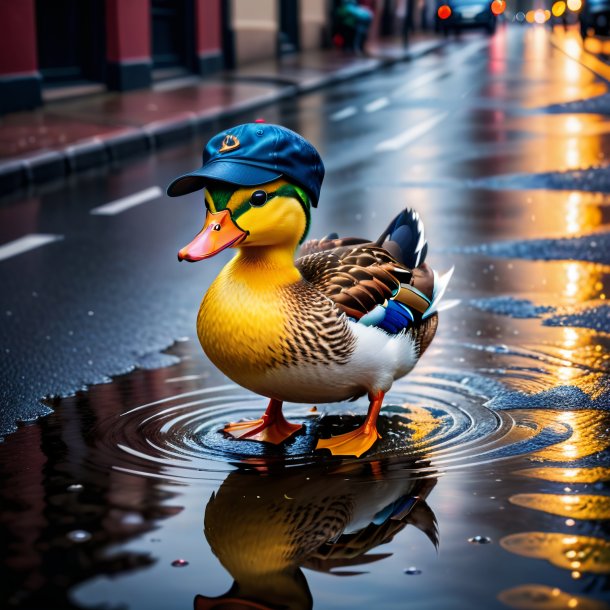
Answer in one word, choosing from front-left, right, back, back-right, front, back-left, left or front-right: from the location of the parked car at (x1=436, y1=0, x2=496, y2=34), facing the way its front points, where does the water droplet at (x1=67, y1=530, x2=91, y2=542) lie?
back

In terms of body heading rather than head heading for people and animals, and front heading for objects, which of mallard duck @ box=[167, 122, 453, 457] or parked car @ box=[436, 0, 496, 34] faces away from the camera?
the parked car

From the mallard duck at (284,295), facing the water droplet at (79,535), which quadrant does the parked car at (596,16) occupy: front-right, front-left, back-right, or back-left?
back-right

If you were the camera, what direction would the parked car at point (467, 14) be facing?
facing away from the viewer

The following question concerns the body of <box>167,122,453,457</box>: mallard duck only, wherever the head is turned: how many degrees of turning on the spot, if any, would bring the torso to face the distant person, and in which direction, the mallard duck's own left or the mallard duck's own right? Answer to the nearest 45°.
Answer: approximately 135° to the mallard duck's own right

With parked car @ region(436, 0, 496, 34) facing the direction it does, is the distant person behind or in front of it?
behind

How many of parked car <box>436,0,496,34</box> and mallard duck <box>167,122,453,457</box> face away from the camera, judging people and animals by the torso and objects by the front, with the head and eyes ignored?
1

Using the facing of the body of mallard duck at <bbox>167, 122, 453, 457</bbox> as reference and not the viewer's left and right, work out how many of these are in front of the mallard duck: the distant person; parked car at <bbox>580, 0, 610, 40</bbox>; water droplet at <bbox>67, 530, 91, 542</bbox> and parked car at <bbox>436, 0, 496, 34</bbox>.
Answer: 1

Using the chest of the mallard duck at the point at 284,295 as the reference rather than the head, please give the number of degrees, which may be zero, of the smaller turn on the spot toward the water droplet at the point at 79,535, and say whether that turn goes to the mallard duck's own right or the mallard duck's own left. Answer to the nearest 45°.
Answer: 0° — it already faces it

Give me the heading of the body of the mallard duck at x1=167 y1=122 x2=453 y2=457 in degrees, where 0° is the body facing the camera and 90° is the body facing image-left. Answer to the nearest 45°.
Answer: approximately 45°

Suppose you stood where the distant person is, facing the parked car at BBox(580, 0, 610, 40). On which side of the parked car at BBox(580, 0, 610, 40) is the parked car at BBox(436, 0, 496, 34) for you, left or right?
left

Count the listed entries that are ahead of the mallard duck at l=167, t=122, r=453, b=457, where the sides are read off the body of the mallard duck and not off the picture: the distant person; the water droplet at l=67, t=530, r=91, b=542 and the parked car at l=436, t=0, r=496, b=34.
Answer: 1

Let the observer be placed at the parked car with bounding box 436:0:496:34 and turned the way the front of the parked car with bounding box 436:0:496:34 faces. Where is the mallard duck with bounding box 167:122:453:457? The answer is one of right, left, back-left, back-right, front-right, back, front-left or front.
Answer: back

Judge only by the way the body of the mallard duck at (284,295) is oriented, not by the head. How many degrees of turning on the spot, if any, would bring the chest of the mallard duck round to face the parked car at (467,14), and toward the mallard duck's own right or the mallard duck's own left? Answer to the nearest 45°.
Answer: approximately 135° to the mallard duck's own right

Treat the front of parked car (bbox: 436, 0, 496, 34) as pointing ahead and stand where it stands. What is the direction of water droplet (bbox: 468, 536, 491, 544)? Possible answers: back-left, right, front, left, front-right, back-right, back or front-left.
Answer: back
